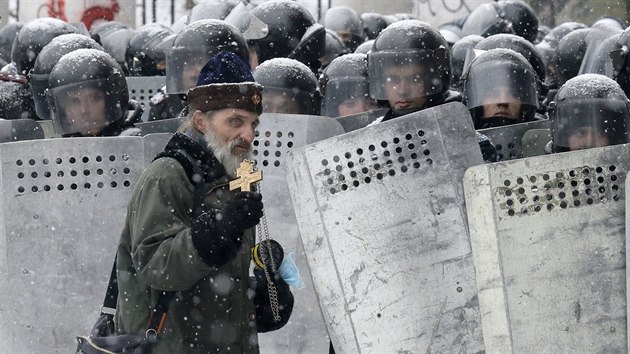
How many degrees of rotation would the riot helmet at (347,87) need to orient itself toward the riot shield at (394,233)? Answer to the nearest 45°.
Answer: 0° — it already faces it

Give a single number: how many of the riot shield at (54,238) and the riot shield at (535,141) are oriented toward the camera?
2

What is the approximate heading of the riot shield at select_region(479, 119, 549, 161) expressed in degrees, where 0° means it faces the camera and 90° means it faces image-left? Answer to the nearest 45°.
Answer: approximately 0°

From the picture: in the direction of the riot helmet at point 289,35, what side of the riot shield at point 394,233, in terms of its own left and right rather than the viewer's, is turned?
back

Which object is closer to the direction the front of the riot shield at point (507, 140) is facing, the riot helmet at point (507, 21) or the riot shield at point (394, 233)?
the riot shield

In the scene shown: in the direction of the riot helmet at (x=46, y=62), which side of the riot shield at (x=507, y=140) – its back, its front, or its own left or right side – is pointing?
right

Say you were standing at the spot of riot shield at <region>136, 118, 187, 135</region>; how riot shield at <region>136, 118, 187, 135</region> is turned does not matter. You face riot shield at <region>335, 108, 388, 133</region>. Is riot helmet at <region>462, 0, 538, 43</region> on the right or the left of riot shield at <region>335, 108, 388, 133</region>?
left

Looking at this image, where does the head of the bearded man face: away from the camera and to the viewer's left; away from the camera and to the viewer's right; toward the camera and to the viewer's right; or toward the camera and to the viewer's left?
toward the camera and to the viewer's right
